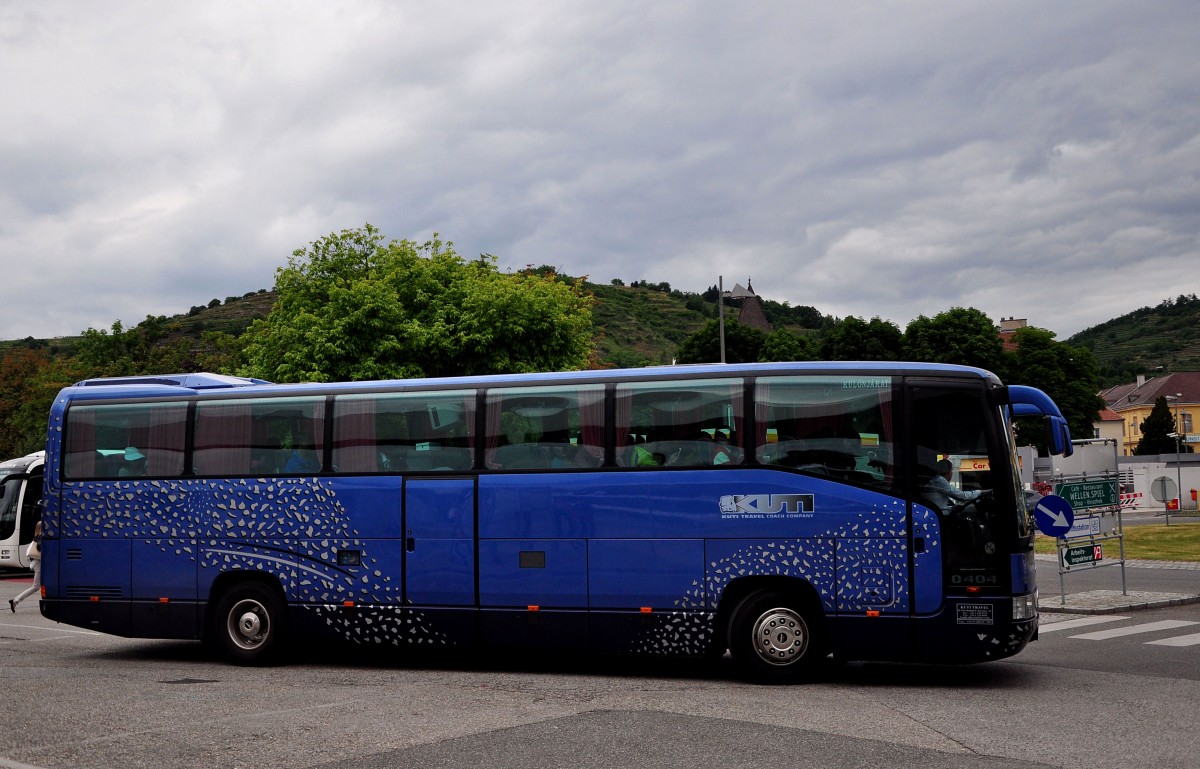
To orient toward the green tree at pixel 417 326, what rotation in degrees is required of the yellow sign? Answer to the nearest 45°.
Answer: approximately 135° to its right

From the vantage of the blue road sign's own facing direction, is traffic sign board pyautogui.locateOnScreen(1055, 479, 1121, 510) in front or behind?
behind

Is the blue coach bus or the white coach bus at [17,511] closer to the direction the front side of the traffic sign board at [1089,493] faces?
the blue coach bus

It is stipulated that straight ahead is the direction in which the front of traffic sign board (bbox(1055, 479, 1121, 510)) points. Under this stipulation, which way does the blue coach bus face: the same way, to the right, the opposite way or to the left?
to the left

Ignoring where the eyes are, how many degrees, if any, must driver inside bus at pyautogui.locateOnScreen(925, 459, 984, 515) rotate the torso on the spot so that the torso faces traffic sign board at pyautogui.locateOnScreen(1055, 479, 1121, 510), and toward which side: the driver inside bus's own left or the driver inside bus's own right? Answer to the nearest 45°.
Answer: approximately 90° to the driver inside bus's own left

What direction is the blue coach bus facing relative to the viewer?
to the viewer's right

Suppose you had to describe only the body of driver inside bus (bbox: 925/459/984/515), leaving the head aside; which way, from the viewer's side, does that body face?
to the viewer's right
